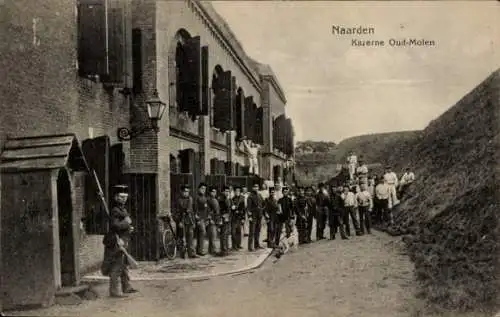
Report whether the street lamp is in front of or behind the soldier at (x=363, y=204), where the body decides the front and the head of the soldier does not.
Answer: in front

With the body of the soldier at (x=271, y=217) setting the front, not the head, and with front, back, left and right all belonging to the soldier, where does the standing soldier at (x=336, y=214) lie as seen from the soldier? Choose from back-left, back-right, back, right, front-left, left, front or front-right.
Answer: back-left

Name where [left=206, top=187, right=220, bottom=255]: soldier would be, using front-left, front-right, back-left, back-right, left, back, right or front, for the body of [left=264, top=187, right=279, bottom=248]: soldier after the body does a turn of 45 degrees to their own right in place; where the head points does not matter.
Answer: front

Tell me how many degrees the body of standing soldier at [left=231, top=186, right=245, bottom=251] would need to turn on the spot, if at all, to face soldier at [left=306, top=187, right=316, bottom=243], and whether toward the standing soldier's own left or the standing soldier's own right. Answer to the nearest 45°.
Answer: approximately 135° to the standing soldier's own left

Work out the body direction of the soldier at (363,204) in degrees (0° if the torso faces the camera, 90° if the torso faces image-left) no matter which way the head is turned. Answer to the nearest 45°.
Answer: approximately 0°

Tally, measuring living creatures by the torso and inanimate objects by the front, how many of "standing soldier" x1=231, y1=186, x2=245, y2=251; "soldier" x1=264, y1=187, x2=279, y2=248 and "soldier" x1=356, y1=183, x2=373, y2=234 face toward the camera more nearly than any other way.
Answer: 3

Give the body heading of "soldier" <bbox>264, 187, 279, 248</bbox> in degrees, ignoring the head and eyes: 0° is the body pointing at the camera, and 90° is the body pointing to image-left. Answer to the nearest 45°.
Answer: approximately 0°

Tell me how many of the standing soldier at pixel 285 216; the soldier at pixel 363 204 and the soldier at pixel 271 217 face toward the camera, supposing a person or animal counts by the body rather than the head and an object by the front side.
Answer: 3

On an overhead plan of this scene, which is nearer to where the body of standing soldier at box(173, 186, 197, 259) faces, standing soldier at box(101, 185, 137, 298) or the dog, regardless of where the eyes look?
the standing soldier
